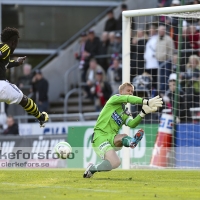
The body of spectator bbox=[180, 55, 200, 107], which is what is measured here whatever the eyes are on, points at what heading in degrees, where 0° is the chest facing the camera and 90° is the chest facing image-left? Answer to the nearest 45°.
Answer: approximately 0°

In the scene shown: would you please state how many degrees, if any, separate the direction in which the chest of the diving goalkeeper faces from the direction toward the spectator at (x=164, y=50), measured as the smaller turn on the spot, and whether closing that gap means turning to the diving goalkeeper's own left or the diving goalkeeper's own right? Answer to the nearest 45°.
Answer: approximately 135° to the diving goalkeeper's own left

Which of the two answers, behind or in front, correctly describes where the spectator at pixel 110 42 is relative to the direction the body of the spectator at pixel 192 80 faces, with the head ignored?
behind

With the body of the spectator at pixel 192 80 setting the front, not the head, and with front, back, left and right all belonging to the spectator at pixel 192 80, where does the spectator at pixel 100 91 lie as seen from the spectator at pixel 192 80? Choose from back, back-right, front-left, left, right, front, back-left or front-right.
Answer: back-right

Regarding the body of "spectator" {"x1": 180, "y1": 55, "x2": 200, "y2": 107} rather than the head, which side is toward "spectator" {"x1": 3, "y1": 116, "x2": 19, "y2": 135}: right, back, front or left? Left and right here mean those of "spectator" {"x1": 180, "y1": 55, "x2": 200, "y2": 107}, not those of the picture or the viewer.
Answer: right

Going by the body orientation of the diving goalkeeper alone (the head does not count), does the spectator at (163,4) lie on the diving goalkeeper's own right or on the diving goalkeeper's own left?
on the diving goalkeeper's own left

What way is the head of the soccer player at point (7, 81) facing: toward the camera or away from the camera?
away from the camera

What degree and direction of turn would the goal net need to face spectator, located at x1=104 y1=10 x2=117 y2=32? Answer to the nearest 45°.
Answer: approximately 135° to its right

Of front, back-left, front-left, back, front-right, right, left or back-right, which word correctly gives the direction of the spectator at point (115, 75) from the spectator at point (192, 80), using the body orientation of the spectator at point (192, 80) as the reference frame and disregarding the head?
back-right

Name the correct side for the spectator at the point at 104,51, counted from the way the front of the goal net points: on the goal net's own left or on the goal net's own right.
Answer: on the goal net's own right

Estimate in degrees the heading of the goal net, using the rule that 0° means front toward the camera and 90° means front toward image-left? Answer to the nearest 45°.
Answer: approximately 45°
